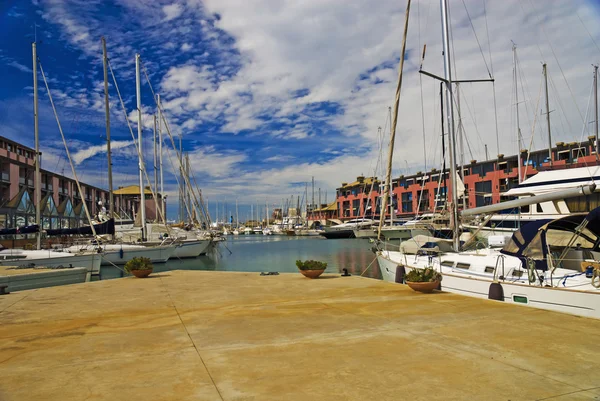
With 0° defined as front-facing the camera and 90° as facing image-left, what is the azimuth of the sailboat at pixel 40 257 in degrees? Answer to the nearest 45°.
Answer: approximately 270°

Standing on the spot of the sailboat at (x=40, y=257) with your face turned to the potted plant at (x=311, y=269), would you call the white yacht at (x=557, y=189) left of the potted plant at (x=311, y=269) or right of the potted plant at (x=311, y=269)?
left

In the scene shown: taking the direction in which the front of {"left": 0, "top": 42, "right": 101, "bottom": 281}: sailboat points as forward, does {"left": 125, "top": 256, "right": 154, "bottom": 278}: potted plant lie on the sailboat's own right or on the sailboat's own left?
on the sailboat's own right

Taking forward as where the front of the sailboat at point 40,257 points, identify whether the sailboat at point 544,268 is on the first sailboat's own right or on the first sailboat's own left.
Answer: on the first sailboat's own right

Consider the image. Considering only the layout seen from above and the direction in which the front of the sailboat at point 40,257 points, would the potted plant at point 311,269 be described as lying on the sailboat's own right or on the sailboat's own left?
on the sailboat's own right

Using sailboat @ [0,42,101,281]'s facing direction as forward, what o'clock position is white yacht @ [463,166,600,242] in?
The white yacht is roughly at 1 o'clock from the sailboat.

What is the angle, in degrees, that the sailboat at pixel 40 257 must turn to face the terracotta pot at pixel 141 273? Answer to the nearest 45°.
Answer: approximately 90° to its right

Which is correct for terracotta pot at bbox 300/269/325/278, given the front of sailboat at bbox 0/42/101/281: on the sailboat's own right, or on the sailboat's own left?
on the sailboat's own right
